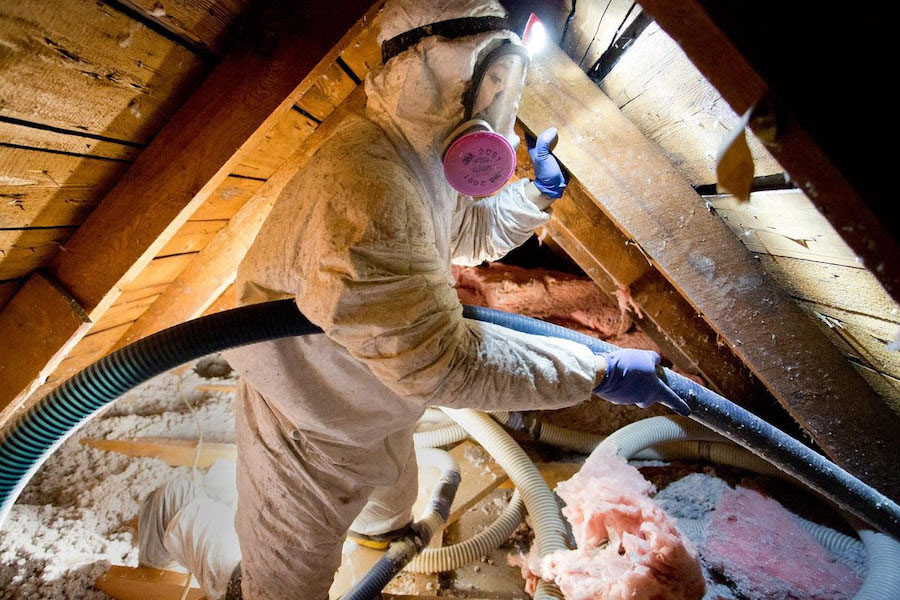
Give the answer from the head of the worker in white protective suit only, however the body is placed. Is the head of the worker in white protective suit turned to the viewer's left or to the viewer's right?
to the viewer's right

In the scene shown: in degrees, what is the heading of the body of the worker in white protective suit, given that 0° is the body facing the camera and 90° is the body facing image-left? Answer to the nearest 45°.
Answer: approximately 270°

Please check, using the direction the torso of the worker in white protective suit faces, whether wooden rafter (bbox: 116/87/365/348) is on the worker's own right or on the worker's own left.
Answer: on the worker's own left
